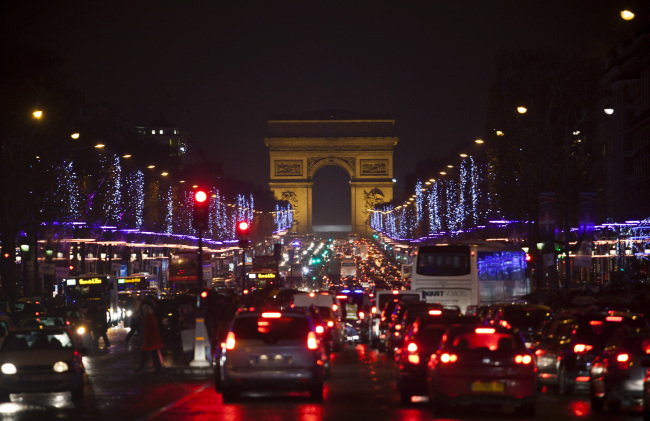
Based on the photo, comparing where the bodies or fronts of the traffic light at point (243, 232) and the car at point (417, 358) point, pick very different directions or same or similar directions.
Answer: very different directions

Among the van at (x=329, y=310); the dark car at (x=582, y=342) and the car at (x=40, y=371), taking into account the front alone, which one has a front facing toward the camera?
the car at (x=40, y=371)

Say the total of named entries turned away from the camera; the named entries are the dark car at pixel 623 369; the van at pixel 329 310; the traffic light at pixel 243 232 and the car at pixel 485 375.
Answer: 3

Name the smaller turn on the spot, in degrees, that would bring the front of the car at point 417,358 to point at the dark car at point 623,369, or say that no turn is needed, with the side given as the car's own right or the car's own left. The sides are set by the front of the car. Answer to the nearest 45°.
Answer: approximately 135° to the car's own right

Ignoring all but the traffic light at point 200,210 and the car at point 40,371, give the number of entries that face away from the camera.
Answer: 0

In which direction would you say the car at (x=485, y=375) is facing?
away from the camera

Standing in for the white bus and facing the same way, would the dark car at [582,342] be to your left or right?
on your right

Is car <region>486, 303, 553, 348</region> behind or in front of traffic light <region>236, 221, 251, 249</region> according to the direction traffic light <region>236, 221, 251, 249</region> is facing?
in front

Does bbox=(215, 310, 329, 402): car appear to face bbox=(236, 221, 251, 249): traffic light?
yes

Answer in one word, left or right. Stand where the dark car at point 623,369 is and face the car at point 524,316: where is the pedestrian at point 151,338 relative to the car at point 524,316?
left

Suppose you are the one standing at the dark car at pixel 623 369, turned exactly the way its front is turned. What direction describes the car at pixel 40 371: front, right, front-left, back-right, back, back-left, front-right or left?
left

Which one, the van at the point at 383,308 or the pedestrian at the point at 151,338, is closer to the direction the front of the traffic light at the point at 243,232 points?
the pedestrian

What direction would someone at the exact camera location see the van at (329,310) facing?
facing away from the viewer

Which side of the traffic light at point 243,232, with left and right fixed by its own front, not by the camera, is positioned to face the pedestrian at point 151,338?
front

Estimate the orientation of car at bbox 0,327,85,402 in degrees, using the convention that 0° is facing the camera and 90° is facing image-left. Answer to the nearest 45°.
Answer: approximately 0°

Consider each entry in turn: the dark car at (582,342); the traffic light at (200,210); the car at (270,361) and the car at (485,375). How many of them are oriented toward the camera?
1

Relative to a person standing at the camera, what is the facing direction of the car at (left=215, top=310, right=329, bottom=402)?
facing away from the viewer
